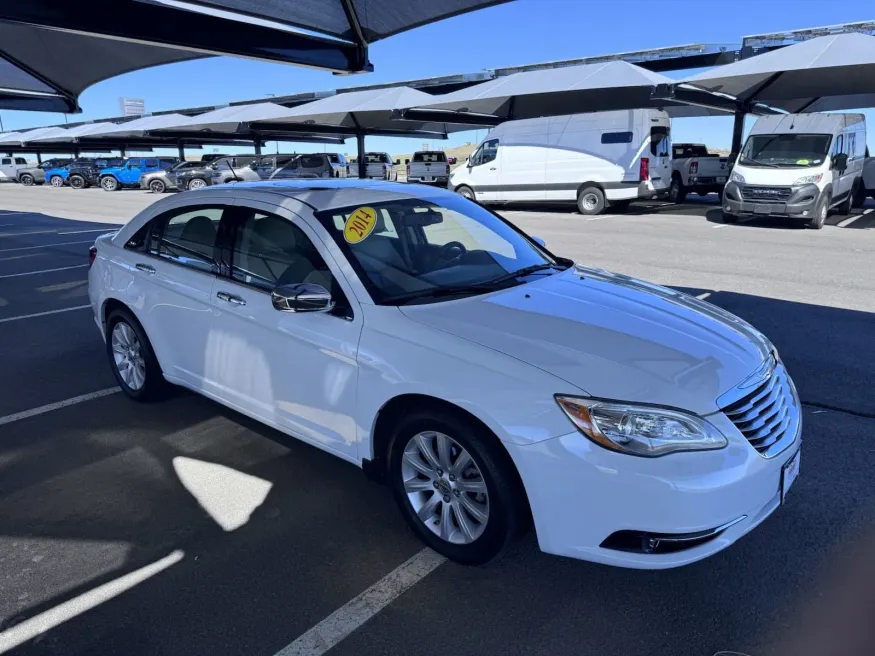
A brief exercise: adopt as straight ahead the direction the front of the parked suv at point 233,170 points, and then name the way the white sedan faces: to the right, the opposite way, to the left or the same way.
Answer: to the left

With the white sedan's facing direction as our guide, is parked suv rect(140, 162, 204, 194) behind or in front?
behind

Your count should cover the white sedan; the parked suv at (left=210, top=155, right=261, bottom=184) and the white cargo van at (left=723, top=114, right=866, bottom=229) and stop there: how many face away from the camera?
0

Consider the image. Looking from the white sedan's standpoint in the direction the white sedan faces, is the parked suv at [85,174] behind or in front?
behind

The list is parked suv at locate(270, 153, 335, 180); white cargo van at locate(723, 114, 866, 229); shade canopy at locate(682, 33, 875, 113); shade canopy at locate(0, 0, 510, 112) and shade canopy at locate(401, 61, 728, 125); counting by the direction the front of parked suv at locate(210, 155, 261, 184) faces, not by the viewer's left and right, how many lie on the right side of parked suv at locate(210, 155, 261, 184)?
0

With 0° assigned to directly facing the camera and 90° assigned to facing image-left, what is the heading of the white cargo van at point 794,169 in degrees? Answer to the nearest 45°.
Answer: approximately 45°

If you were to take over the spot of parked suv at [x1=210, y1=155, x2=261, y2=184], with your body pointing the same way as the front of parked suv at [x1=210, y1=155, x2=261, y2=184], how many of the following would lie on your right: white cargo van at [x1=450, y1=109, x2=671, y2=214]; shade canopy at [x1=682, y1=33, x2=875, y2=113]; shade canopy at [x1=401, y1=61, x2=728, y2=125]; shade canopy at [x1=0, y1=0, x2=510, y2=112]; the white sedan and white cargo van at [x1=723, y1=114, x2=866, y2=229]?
0

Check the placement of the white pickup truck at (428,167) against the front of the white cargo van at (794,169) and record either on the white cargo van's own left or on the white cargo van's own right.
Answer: on the white cargo van's own right

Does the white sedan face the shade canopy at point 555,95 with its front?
no

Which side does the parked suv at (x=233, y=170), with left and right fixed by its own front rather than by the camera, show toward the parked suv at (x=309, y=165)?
left

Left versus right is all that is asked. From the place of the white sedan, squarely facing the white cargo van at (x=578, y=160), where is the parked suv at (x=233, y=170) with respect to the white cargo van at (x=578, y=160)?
left

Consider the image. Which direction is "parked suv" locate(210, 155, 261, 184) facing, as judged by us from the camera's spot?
facing the viewer and to the left of the viewer

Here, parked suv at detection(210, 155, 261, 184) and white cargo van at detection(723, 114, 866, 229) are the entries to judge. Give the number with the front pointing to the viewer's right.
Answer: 0

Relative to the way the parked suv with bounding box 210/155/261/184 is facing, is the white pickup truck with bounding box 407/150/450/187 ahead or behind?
behind

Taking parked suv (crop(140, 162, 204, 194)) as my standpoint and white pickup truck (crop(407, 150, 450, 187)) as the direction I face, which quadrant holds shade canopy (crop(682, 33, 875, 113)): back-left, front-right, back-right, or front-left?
front-right

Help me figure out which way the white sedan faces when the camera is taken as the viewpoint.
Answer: facing the viewer and to the right of the viewer

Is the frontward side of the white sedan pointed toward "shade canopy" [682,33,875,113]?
no
